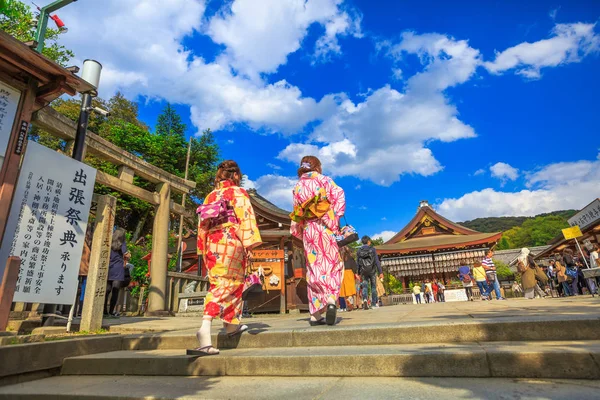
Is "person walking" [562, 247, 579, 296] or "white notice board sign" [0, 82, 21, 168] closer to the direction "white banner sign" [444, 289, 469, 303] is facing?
the white notice board sign

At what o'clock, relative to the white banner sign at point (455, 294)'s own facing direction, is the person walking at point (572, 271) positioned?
The person walking is roughly at 10 o'clock from the white banner sign.

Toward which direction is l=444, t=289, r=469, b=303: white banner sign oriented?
toward the camera

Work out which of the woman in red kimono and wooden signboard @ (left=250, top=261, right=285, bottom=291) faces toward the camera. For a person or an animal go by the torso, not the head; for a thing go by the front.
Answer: the wooden signboard

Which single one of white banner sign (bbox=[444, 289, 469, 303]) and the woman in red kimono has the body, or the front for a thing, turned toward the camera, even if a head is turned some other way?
the white banner sign

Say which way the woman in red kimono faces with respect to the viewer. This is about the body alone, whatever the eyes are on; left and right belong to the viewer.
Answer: facing away from the viewer and to the right of the viewer

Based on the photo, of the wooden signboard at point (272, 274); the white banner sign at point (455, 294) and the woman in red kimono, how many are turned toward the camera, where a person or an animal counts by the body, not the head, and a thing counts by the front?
2

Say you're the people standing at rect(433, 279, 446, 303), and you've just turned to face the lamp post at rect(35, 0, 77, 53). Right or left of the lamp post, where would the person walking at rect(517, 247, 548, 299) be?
left

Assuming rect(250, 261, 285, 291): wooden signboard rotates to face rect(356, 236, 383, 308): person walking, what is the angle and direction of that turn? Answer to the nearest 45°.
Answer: approximately 45° to its left

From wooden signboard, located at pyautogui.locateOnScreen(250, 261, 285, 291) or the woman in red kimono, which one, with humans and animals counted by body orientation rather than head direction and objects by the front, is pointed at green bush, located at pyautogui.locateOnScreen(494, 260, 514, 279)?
the woman in red kimono

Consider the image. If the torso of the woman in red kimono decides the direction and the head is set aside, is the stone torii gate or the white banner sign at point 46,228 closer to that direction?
the stone torii gate

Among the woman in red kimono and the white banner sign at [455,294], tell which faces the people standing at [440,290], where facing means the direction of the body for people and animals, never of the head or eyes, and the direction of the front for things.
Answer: the woman in red kimono

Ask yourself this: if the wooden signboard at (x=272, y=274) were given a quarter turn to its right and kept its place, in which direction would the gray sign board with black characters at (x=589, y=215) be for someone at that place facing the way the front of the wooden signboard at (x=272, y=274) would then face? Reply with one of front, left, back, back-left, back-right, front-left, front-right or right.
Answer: back

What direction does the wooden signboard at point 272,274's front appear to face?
toward the camera

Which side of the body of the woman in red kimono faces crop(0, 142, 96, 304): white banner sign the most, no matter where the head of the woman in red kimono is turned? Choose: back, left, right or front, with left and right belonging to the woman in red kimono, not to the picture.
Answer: left

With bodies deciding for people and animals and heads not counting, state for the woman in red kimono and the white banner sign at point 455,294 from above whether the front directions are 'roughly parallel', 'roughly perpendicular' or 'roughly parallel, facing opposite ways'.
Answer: roughly parallel, facing opposite ways

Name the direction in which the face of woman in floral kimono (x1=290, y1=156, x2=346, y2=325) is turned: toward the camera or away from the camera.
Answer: away from the camera

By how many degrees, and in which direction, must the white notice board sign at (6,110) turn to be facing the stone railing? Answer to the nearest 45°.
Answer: approximately 90° to its left
